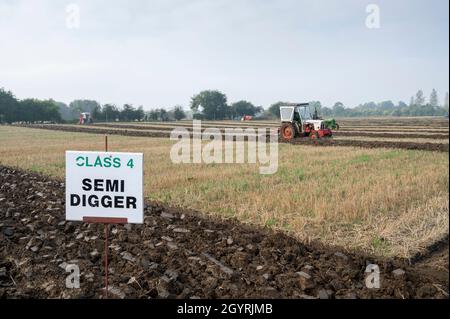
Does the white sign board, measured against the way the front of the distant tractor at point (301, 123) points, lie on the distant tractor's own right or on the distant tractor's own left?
on the distant tractor's own right

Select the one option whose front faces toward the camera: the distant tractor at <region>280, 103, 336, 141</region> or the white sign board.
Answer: the white sign board

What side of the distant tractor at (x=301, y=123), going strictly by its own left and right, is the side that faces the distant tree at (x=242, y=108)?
left

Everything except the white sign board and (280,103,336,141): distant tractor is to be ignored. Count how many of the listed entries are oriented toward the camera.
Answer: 1

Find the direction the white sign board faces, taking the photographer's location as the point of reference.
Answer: facing the viewer

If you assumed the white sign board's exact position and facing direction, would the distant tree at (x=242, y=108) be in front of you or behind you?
behind

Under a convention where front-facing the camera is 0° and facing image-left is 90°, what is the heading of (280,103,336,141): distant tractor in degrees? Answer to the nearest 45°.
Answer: approximately 270°

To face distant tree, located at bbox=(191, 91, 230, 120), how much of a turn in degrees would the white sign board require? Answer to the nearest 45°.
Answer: approximately 180°
